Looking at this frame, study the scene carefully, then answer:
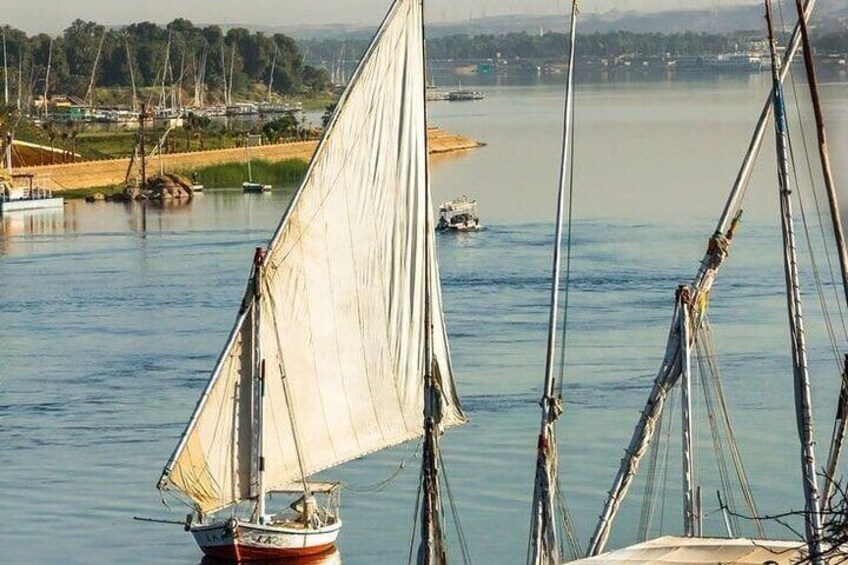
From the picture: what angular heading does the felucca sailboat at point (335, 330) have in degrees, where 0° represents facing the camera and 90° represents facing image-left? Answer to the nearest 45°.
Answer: approximately 45°

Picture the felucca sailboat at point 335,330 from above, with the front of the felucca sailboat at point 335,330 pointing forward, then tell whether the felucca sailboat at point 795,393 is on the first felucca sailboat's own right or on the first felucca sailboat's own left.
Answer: on the first felucca sailboat's own left
